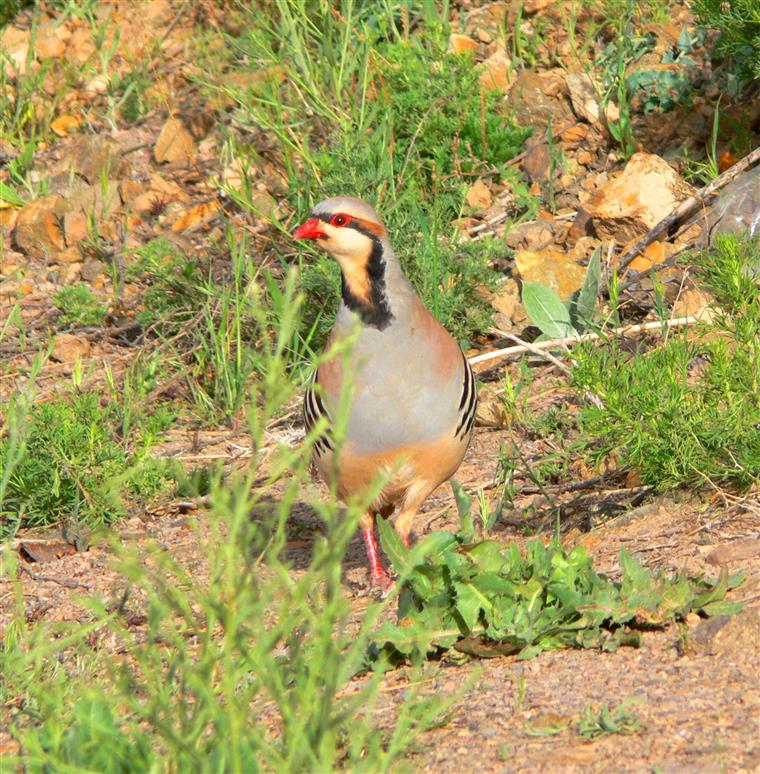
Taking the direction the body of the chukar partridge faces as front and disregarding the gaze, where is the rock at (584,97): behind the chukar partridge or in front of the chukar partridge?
behind

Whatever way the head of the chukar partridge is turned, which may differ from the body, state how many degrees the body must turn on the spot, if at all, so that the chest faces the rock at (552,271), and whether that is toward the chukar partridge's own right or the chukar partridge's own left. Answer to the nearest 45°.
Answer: approximately 180°

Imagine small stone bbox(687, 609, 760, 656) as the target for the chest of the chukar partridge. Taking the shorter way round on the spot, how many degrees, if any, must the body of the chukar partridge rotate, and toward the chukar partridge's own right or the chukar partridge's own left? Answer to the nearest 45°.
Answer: approximately 45° to the chukar partridge's own left

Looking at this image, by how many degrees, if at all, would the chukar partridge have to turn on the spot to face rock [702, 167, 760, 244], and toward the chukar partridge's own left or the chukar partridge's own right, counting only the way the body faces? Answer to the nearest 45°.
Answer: approximately 135° to the chukar partridge's own left

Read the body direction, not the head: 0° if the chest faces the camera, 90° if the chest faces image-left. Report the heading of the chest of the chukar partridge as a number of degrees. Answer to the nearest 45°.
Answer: approximately 0°

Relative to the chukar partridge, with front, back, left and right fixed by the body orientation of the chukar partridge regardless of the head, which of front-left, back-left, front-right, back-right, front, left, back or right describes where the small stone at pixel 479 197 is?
back

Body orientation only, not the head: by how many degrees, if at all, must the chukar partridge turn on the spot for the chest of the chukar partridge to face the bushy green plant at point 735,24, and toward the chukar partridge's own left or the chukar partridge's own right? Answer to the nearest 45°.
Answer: approximately 135° to the chukar partridge's own left

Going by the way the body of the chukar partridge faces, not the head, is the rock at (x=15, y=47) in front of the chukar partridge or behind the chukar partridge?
behind

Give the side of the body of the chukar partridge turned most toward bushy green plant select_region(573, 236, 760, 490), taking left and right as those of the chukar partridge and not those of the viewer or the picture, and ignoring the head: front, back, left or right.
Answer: left

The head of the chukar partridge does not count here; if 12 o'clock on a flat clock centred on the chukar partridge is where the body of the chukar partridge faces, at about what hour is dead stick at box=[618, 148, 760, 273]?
The dead stick is roughly at 7 o'clock from the chukar partridge.

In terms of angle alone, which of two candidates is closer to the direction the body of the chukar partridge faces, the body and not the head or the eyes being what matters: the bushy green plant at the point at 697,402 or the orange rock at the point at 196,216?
the bushy green plant

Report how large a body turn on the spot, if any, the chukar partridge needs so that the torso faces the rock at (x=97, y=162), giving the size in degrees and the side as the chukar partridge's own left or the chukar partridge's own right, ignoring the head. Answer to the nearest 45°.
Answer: approximately 180°

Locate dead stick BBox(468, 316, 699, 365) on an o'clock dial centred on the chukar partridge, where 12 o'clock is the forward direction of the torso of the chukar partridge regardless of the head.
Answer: The dead stick is roughly at 7 o'clock from the chukar partridge.

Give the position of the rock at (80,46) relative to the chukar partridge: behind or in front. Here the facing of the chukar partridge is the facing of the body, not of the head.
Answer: behind

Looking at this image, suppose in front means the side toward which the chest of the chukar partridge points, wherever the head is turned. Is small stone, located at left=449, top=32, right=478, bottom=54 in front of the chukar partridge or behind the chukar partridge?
behind

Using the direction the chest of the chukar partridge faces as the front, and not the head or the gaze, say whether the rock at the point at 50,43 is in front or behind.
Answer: behind
